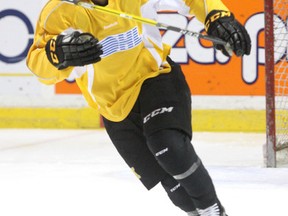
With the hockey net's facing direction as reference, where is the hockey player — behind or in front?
in front
